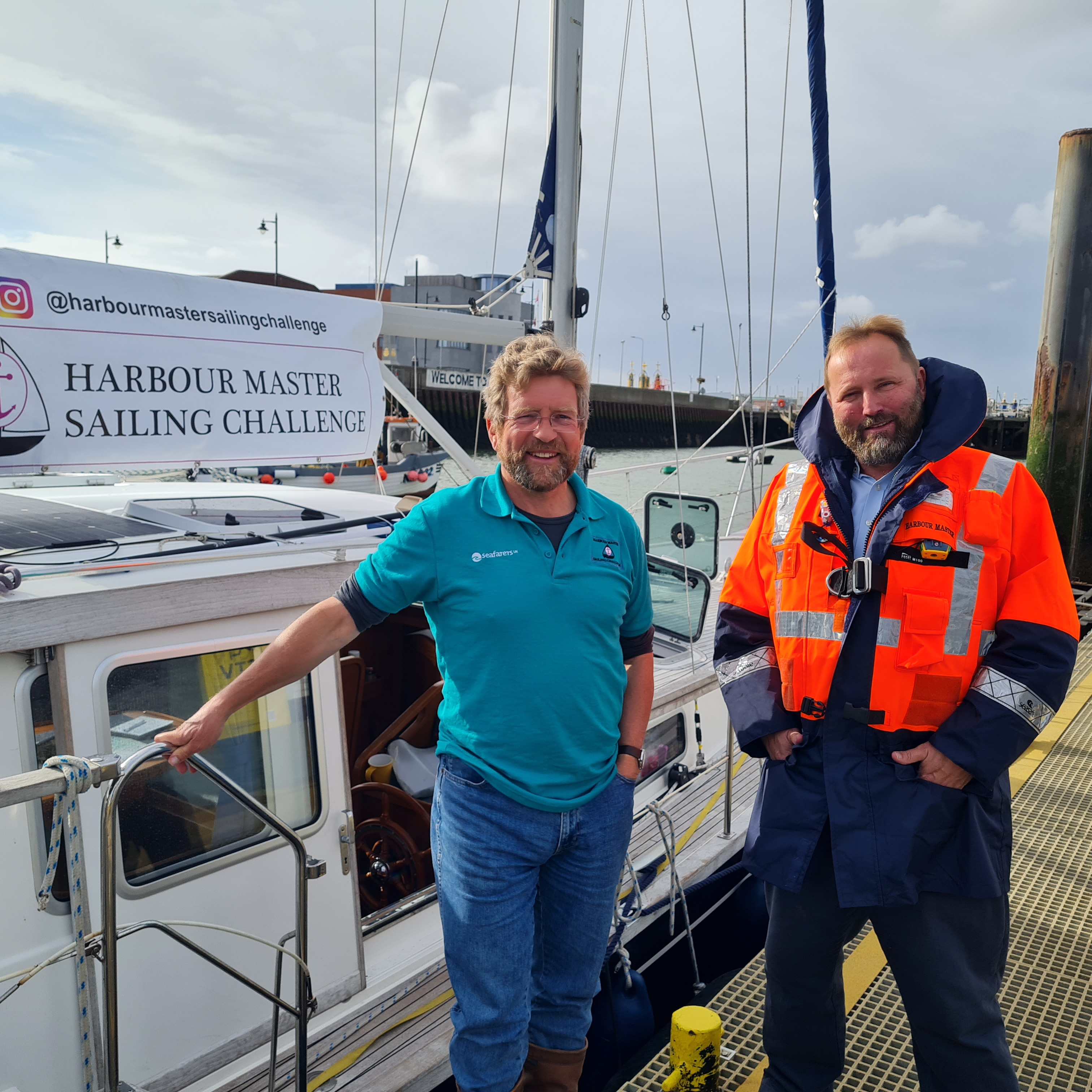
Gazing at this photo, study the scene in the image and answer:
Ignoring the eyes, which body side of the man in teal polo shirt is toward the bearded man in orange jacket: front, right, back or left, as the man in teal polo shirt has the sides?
left

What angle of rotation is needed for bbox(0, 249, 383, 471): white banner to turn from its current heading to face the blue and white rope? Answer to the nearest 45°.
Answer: approximately 45° to its right

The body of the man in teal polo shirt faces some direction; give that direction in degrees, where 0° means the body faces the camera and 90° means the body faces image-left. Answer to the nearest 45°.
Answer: approximately 0°

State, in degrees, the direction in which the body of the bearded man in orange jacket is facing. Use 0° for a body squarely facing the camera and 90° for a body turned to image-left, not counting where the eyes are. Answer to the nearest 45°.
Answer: approximately 0°

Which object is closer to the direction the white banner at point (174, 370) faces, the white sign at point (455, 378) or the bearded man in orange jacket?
the bearded man in orange jacket

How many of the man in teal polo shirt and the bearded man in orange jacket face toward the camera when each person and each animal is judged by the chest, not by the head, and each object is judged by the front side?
2

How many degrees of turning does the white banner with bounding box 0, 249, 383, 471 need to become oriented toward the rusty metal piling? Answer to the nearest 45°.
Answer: approximately 90° to its left
